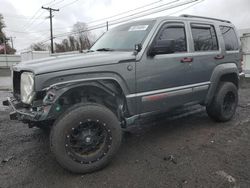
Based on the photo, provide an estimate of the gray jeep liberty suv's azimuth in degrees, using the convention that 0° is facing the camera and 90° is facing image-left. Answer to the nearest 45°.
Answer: approximately 45°
